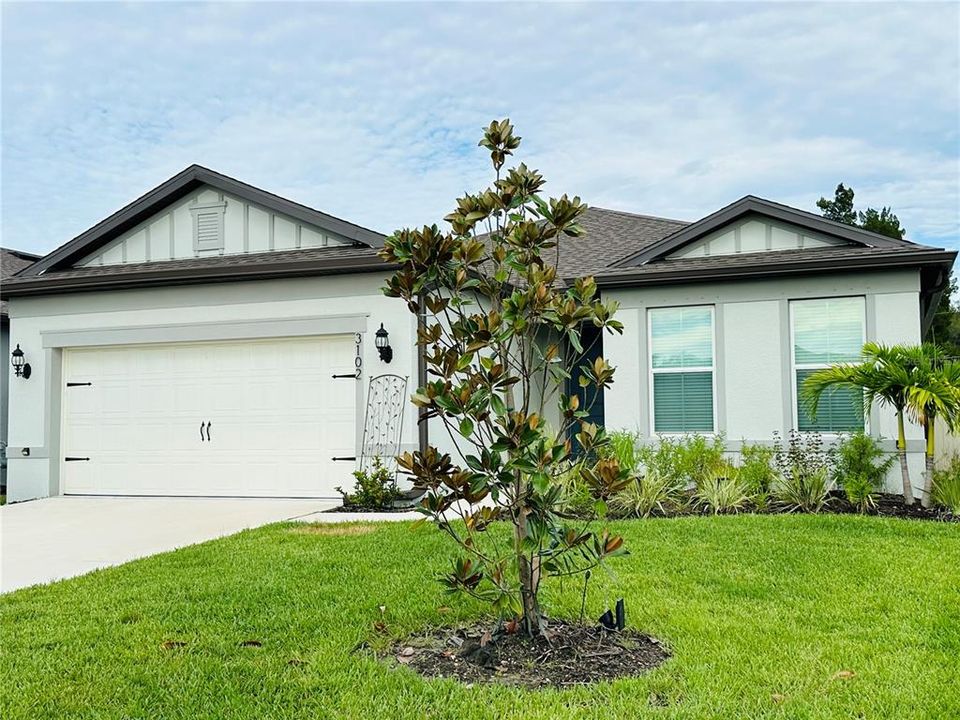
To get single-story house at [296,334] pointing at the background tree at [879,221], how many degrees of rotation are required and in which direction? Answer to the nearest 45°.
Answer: approximately 135° to its left

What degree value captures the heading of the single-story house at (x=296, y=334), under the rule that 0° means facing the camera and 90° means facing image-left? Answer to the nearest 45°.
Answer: approximately 0°

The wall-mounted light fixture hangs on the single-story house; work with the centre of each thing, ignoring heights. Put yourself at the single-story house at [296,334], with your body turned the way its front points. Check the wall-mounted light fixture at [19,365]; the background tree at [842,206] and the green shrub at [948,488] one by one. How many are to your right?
1

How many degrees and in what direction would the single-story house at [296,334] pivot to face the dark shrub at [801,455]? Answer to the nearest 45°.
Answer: approximately 90° to its left

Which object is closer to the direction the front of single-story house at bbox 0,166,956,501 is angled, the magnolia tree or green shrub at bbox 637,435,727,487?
the magnolia tree

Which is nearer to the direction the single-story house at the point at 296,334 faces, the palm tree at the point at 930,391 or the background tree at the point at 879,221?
the palm tree

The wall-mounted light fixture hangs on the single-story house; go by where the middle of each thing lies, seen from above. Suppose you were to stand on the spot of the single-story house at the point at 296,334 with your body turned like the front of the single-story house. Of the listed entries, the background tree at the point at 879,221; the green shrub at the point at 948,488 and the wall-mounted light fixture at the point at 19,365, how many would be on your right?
1

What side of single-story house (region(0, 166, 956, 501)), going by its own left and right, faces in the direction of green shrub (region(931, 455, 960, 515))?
left

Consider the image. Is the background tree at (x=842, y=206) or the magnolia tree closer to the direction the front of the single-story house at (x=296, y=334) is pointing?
the magnolia tree

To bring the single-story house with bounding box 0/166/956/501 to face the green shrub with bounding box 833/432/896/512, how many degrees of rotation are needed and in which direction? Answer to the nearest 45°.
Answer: approximately 90° to its left

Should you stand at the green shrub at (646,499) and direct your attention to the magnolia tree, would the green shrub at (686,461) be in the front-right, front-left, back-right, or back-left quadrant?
back-left

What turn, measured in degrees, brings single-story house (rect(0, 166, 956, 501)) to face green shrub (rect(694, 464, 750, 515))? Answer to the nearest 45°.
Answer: approximately 90° to its left

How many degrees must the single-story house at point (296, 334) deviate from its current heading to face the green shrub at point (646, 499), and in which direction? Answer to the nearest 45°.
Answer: approximately 45° to its left
